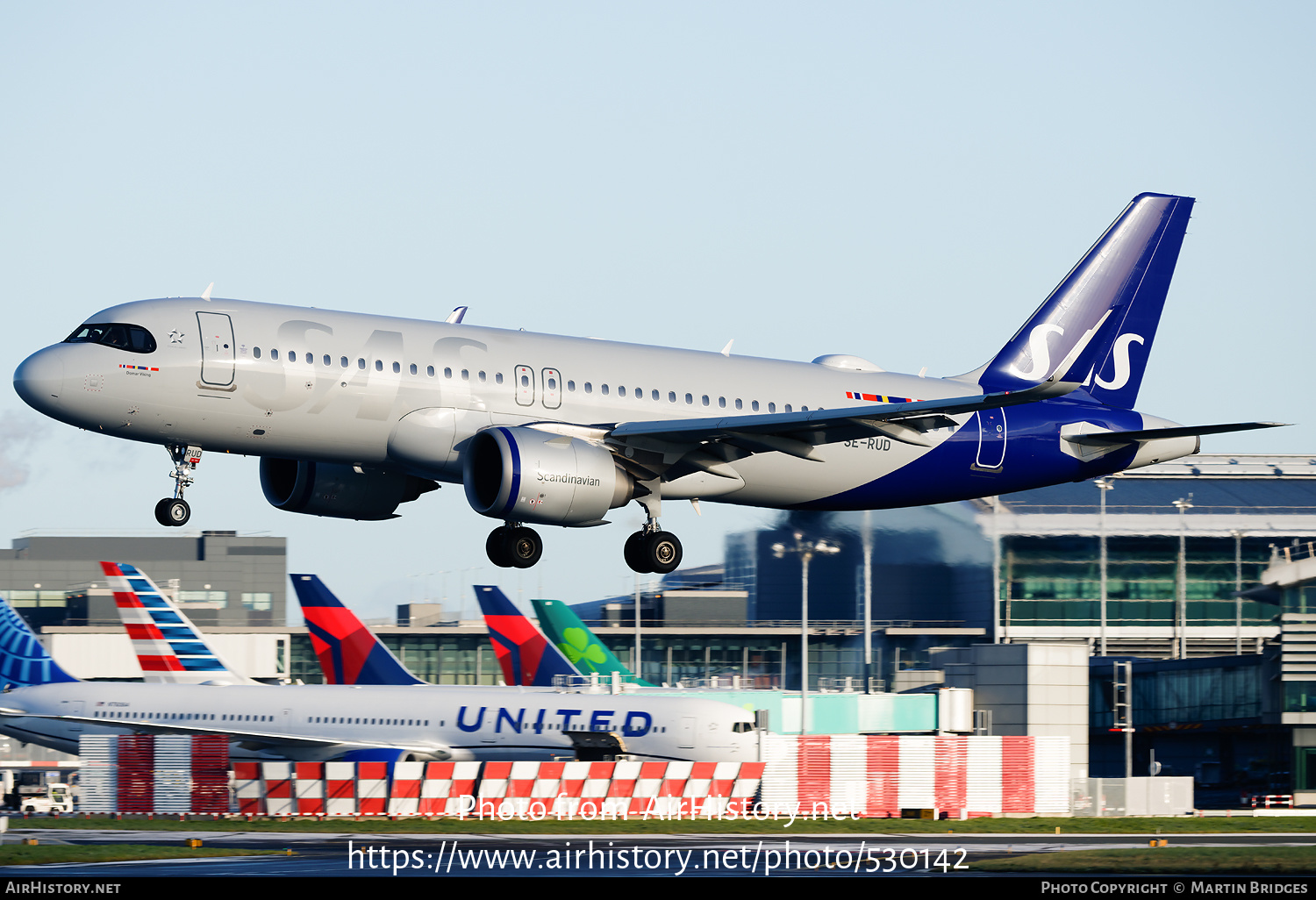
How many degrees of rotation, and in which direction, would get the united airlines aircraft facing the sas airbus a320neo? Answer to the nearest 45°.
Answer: approximately 90° to its right

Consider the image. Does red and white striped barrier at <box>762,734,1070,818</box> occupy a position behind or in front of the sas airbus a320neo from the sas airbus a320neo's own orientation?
behind

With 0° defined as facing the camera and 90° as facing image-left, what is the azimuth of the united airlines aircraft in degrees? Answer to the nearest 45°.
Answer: approximately 270°

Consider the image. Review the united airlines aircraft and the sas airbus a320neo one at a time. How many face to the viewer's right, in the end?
1

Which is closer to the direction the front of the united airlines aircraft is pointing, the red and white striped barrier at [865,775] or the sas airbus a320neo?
the red and white striped barrier

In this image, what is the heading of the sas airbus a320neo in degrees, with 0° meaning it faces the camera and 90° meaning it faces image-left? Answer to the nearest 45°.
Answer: approximately 45°

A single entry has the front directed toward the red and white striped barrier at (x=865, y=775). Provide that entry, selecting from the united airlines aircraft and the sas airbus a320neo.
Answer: the united airlines aircraft
